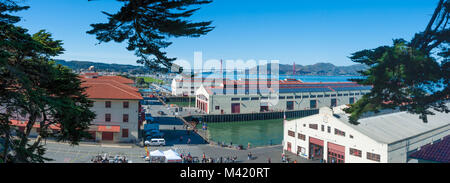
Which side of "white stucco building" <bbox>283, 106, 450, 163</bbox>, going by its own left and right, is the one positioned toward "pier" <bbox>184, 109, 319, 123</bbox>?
right

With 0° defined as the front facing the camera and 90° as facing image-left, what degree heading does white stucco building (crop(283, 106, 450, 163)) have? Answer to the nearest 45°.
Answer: approximately 45°

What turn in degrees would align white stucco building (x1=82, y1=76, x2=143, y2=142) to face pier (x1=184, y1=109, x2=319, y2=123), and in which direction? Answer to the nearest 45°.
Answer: approximately 135° to its left

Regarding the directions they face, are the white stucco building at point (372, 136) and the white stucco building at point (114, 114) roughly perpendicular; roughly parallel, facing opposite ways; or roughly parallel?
roughly perpendicular

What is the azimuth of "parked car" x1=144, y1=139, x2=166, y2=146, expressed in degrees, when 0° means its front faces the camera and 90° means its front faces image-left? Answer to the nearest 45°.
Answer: approximately 90°

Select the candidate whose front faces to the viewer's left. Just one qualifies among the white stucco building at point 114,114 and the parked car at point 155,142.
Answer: the parked car

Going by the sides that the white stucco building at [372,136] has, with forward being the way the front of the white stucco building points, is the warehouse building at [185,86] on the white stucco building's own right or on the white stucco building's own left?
on the white stucco building's own right

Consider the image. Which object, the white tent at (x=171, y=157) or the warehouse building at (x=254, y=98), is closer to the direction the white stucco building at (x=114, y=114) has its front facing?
the white tent
